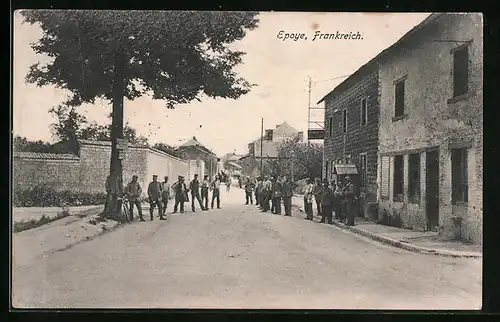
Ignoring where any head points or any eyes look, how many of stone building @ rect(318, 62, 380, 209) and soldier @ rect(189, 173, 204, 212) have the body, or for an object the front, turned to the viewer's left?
1

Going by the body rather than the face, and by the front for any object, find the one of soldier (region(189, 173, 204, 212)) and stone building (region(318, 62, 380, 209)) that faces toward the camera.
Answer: the soldier

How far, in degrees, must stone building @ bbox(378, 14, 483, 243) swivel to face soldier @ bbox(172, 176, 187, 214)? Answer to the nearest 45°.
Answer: approximately 45° to its right

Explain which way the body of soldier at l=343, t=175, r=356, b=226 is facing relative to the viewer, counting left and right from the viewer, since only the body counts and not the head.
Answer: facing the viewer and to the left of the viewer

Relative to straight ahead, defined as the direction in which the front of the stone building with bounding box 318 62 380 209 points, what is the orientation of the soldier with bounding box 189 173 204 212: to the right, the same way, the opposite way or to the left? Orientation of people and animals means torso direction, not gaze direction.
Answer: to the left

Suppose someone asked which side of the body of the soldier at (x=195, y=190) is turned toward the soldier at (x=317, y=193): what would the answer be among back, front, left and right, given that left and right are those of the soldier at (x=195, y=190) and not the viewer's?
left

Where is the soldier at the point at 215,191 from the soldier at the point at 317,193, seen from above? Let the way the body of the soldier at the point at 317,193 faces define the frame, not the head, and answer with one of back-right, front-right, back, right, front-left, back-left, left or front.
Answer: front-right

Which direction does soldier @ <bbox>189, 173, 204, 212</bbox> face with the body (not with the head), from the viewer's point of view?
toward the camera

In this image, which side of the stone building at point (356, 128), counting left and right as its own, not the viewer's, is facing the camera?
left
